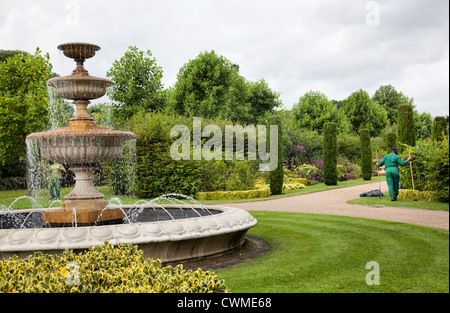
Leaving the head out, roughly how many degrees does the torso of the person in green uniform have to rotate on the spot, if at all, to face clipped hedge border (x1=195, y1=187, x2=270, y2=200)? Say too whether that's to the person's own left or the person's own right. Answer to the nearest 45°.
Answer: approximately 90° to the person's own left

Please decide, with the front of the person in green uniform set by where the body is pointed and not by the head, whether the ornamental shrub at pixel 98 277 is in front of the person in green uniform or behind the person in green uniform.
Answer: behind

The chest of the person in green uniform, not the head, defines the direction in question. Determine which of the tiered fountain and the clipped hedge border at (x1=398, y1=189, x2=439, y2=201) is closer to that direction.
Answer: the clipped hedge border

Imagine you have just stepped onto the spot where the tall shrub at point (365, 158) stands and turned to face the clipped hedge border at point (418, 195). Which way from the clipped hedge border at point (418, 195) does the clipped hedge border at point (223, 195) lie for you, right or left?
right

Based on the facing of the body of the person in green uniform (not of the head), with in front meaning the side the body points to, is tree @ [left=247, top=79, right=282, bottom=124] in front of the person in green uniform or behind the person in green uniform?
in front

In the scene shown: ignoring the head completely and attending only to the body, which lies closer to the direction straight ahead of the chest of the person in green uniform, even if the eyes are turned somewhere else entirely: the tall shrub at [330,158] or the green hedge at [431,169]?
the tall shrub

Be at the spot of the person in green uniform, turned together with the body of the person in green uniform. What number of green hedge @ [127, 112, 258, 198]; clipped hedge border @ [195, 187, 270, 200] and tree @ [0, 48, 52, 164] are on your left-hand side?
3

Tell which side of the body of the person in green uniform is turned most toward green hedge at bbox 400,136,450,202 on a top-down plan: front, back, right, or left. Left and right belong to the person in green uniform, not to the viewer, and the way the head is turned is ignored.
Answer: right

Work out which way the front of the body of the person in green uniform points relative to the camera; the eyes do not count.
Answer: away from the camera

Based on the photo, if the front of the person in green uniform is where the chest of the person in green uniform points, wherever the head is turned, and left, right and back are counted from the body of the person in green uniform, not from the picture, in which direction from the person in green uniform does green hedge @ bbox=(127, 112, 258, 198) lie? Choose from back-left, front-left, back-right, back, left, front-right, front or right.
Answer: left

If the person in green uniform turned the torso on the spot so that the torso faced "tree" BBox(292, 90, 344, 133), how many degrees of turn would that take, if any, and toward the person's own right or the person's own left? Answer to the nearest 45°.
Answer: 0° — they already face it
